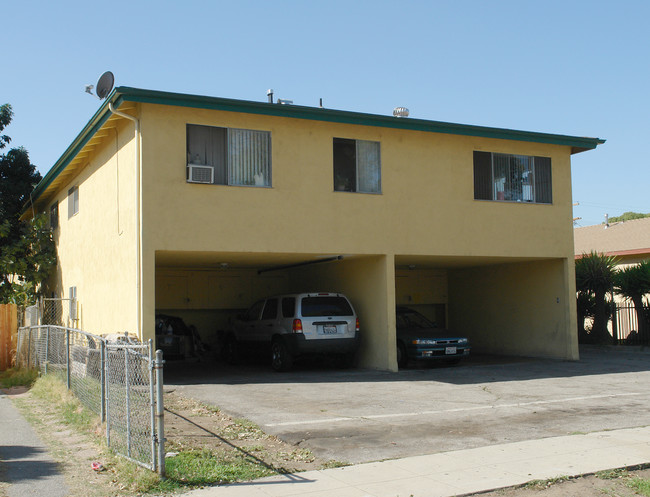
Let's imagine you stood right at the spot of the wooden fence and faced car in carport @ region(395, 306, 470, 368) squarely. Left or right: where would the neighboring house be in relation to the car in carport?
left

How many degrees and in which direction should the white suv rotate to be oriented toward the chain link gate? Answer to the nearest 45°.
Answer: approximately 135° to its left

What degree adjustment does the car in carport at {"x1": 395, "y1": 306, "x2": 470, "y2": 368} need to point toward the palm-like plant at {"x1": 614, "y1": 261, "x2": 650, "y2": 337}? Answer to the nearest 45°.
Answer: approximately 90° to its left

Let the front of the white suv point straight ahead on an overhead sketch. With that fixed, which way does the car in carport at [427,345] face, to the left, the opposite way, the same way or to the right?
the opposite way

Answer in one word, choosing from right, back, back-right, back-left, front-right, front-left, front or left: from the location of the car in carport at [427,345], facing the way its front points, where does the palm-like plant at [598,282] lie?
left

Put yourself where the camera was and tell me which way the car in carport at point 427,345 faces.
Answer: facing the viewer and to the right of the viewer

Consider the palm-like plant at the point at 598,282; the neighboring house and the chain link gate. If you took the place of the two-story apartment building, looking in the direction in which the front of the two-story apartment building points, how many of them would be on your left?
2

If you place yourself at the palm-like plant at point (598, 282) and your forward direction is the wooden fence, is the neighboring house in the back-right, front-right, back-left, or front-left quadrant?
back-right

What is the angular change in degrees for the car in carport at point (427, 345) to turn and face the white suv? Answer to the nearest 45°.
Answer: approximately 90° to its right

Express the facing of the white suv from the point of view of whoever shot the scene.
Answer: facing away from the viewer and to the left of the viewer
